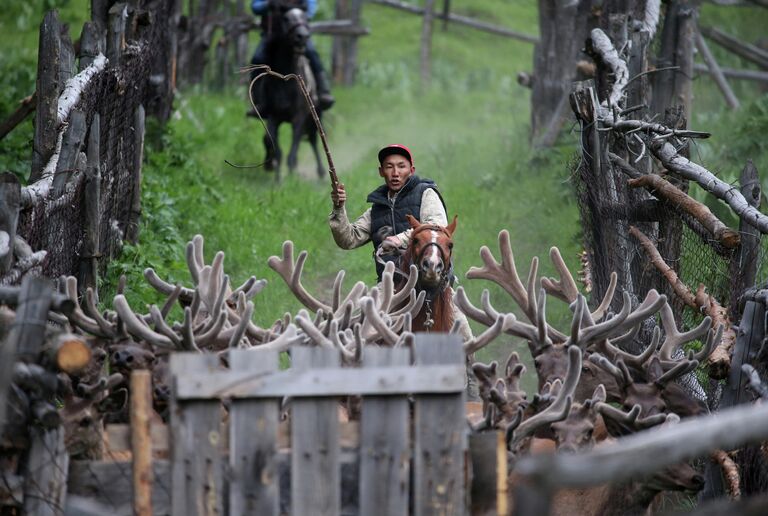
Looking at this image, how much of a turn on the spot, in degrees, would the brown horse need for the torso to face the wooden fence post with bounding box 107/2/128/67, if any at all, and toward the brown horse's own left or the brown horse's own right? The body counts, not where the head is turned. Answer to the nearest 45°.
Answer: approximately 135° to the brown horse's own right

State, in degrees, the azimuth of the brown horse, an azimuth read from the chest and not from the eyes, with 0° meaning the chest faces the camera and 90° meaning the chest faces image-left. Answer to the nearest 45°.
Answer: approximately 0°

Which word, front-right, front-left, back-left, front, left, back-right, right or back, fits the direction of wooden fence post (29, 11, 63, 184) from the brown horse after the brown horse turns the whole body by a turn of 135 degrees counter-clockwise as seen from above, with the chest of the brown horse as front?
back-left

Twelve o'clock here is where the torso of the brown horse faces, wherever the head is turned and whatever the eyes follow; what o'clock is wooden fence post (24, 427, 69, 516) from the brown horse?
The wooden fence post is roughly at 1 o'clock from the brown horse.

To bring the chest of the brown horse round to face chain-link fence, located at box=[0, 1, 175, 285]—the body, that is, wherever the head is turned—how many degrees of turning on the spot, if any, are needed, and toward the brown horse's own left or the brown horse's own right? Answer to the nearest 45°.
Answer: approximately 135° to the brown horse's own right

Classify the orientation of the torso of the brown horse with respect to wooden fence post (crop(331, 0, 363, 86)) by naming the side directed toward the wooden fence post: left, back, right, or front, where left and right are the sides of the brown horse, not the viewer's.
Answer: back

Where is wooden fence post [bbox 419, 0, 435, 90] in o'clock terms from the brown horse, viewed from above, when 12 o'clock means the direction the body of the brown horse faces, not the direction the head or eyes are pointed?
The wooden fence post is roughly at 6 o'clock from the brown horse.

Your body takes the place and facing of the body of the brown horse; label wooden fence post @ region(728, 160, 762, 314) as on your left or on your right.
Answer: on your left

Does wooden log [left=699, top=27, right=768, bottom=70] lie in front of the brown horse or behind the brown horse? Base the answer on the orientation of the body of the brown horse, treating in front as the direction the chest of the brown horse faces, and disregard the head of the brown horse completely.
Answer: behind

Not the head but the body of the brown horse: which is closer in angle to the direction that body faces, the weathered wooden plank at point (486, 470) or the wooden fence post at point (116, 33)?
the weathered wooden plank

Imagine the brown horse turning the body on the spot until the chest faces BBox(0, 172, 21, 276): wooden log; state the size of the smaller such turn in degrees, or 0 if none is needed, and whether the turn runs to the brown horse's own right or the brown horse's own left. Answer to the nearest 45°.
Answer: approximately 45° to the brown horse's own right

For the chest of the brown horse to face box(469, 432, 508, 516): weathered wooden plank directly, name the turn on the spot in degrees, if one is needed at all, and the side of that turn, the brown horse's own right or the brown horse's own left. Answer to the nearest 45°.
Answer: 0° — it already faces it

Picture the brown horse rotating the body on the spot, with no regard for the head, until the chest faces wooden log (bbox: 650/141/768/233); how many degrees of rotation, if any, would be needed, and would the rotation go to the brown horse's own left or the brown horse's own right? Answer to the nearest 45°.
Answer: approximately 90° to the brown horse's own left
